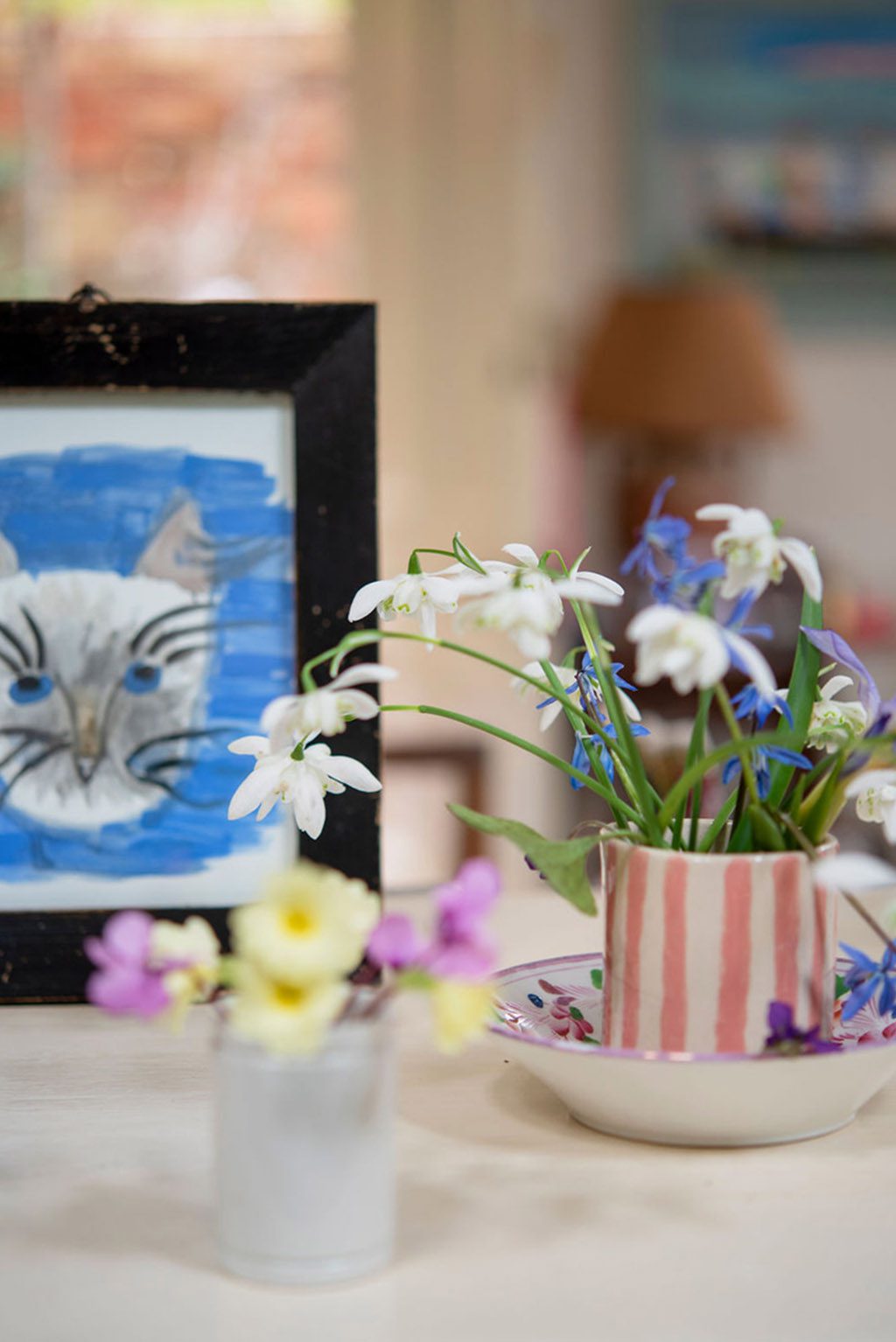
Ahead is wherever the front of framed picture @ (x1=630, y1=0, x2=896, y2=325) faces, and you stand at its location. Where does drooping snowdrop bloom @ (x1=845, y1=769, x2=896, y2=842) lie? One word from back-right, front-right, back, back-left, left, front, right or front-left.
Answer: front

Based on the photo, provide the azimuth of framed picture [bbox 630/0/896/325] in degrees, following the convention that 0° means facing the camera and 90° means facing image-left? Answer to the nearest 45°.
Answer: approximately 0°

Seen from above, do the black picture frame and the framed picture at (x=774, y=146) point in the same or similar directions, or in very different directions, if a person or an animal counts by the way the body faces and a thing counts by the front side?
same or similar directions

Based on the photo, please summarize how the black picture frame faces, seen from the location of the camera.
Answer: facing the viewer

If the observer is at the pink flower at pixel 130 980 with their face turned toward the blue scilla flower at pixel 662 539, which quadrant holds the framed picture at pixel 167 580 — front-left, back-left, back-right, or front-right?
front-left

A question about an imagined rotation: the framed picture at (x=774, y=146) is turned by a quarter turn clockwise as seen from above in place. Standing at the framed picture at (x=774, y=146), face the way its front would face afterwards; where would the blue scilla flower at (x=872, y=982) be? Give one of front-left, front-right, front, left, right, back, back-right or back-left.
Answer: left

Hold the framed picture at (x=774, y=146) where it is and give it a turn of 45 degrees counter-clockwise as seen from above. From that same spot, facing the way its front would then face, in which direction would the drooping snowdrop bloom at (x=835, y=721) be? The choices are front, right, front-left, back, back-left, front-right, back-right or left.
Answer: front-right

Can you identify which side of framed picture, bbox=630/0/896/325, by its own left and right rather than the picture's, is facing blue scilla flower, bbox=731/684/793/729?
front

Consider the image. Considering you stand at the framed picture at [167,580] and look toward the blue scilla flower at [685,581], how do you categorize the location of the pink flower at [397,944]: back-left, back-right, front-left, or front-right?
front-right

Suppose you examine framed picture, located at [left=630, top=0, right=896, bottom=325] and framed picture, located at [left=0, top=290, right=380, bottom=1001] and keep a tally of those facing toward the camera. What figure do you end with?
2
